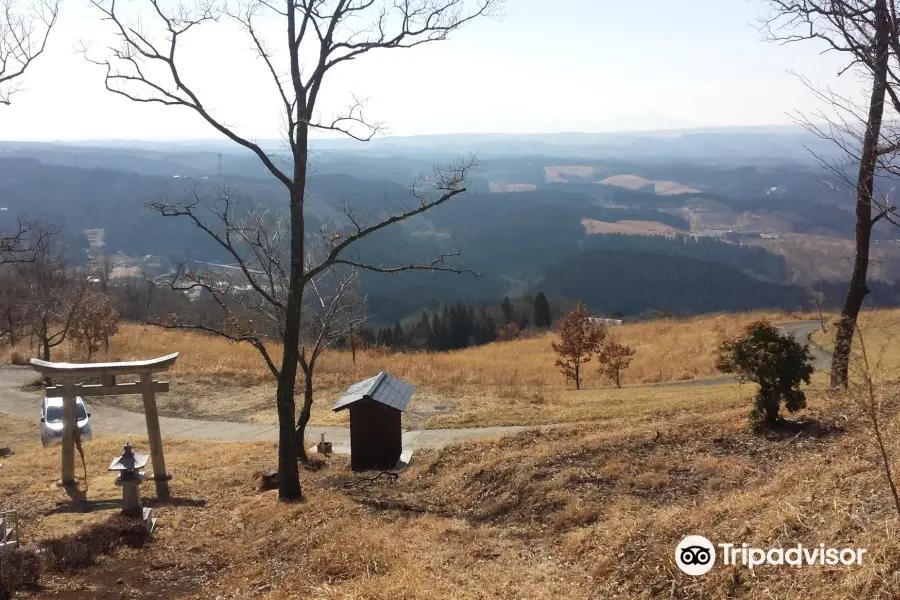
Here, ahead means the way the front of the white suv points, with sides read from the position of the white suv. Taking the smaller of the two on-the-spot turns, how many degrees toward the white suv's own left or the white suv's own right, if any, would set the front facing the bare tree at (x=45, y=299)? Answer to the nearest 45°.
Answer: approximately 180°

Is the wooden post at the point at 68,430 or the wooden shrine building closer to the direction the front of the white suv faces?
the wooden post

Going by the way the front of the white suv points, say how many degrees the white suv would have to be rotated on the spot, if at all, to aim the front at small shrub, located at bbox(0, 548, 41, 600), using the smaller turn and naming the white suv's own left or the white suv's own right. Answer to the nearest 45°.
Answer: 0° — it already faces it

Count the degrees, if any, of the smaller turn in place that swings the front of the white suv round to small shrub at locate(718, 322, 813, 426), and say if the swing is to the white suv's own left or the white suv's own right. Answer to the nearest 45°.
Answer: approximately 45° to the white suv's own left

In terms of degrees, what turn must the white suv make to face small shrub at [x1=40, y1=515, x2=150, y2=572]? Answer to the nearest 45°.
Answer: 0° — it already faces it

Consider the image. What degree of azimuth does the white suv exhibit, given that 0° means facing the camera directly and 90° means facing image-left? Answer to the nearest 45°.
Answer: approximately 0°

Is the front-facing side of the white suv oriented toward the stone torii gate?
yes

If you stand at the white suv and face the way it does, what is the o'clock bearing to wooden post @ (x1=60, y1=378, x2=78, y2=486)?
The wooden post is roughly at 12 o'clock from the white suv.

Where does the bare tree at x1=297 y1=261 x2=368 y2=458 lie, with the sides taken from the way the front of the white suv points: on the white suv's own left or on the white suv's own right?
on the white suv's own left

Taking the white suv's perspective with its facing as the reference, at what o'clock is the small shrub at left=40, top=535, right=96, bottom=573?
The small shrub is roughly at 12 o'clock from the white suv.
